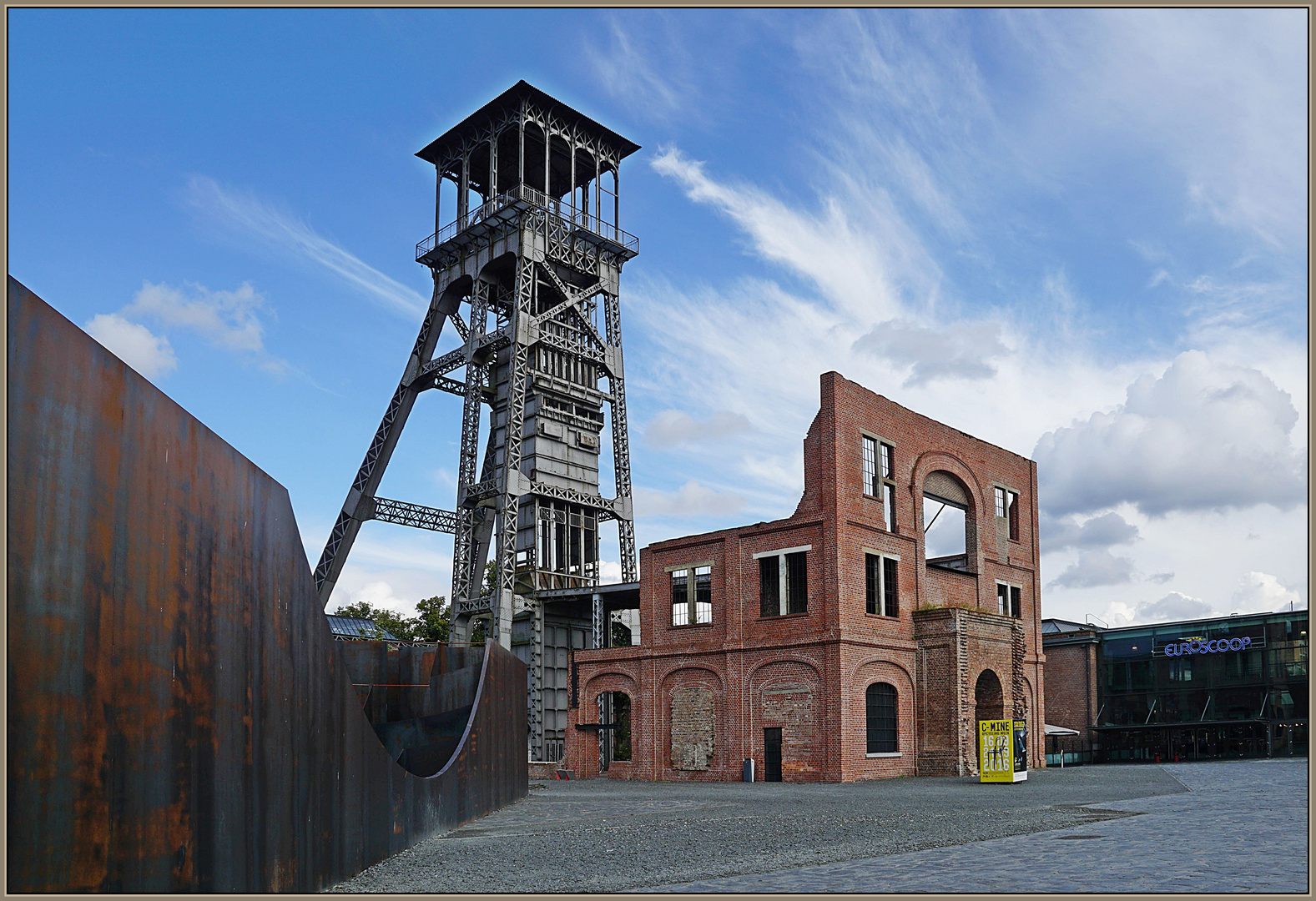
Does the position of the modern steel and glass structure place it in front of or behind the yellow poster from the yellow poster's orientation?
behind

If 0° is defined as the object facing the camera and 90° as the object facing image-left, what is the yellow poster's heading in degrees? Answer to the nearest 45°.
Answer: approximately 0°

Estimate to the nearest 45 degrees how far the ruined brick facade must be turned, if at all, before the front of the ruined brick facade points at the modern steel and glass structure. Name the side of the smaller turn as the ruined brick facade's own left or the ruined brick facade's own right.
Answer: approximately 90° to the ruined brick facade's own left

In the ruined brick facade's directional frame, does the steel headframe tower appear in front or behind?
behind

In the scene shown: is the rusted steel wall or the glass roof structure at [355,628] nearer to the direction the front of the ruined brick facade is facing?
the rusted steel wall

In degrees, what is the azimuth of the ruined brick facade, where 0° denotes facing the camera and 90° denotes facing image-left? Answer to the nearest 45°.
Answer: approximately 315°

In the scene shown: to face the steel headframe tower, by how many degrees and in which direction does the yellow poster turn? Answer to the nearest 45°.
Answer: approximately 135° to its right
